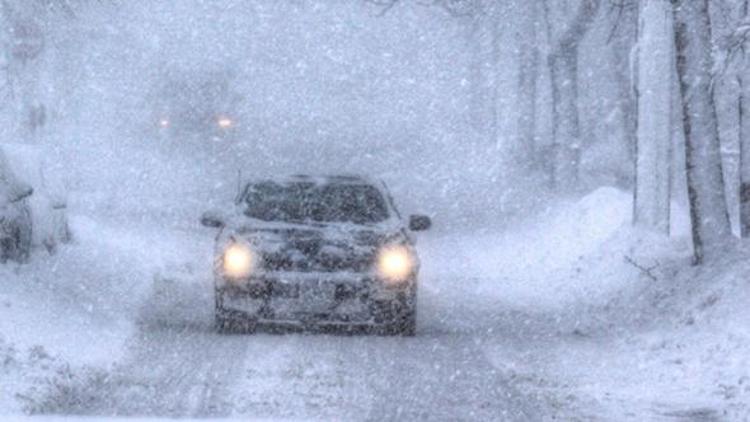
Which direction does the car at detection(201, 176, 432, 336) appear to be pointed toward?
toward the camera

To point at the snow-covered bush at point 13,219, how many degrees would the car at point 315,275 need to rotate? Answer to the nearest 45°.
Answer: approximately 135° to its right

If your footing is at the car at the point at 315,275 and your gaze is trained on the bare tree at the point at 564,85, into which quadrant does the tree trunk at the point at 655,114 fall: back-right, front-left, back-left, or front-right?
front-right

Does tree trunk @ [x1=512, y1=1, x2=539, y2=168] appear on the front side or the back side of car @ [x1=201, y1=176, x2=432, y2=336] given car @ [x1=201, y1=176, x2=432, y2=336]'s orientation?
on the back side

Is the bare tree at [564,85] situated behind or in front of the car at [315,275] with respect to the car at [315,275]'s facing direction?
behind

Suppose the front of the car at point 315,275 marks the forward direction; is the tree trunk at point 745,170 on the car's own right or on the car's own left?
on the car's own left

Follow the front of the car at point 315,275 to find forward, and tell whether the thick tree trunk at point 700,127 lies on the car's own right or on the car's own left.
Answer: on the car's own left

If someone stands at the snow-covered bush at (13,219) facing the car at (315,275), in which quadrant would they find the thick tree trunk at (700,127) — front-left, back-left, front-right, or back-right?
front-left

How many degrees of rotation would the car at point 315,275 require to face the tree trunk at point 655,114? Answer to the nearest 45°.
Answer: approximately 135° to its left
